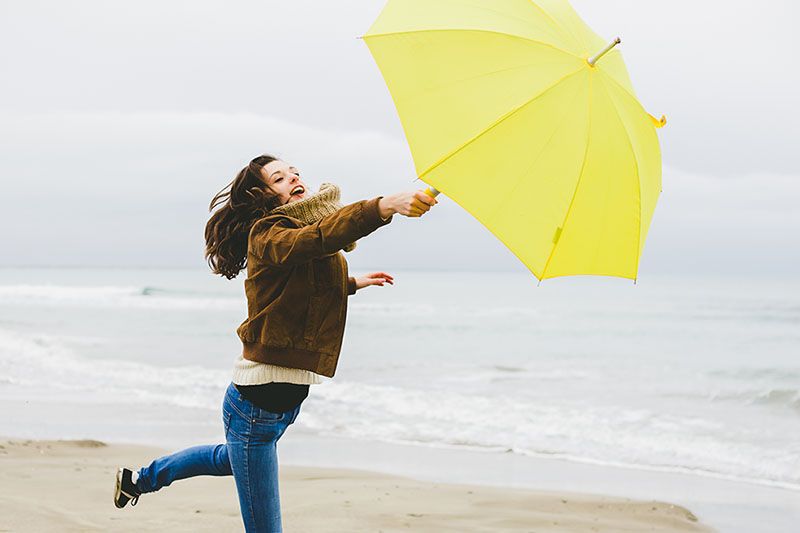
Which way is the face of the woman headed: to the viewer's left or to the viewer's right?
to the viewer's right

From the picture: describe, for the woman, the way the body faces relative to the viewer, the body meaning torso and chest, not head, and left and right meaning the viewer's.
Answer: facing to the right of the viewer
